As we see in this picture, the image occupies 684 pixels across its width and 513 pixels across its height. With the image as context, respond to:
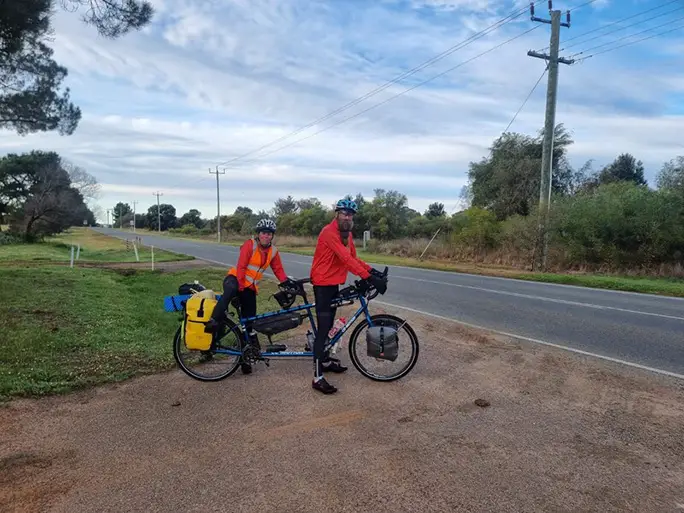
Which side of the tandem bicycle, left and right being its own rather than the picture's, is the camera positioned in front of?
right

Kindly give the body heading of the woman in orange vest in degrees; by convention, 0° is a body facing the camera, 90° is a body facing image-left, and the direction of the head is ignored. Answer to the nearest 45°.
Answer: approximately 315°

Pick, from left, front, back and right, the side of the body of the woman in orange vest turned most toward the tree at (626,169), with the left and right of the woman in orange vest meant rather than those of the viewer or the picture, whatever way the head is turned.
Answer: left

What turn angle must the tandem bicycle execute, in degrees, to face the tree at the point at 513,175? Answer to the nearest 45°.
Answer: approximately 45° to its left

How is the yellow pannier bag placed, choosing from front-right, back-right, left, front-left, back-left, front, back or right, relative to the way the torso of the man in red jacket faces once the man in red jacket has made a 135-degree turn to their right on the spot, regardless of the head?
front-right

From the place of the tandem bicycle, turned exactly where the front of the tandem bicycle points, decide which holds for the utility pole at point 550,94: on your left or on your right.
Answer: on your left

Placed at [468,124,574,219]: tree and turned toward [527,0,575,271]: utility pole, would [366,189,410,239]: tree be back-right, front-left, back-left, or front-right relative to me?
back-right

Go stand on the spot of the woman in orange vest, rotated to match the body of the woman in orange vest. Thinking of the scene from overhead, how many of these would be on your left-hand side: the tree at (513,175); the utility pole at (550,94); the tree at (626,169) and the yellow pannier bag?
3

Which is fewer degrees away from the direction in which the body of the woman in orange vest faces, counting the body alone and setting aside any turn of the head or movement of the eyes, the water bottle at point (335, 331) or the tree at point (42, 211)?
the water bottle
